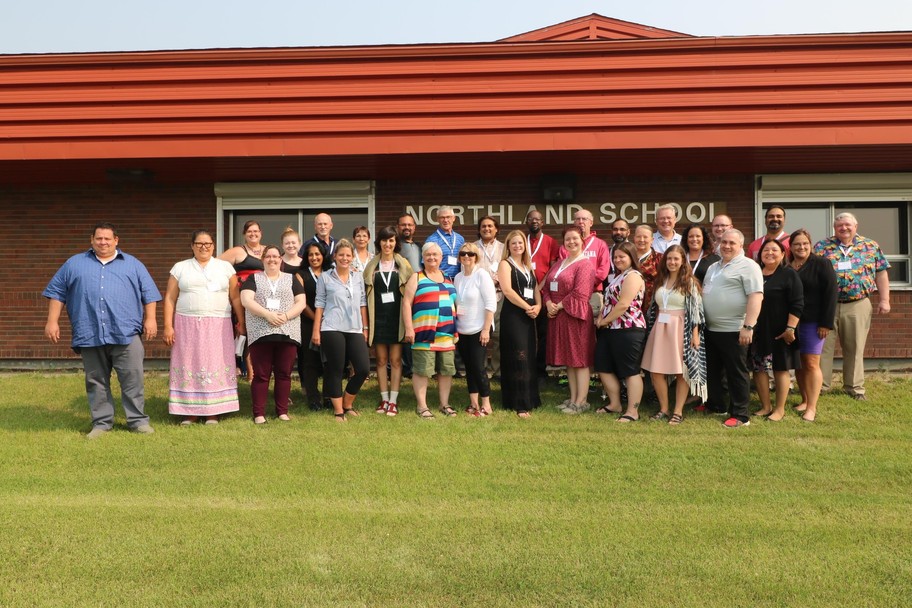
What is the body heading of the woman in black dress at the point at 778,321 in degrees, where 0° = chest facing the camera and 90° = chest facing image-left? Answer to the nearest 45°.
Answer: approximately 45°

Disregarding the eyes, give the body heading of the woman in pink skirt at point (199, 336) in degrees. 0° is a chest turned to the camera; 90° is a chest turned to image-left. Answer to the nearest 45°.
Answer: approximately 0°

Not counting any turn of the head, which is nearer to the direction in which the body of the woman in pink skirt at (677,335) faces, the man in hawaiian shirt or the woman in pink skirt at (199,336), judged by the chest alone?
the woman in pink skirt

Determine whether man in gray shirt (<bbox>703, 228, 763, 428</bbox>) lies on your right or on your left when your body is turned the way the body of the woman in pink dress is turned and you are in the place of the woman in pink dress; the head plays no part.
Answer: on your left

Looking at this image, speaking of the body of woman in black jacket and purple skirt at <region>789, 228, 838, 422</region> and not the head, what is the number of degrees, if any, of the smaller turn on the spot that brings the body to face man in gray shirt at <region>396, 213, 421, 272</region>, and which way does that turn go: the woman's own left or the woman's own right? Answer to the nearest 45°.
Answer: approximately 45° to the woman's own right

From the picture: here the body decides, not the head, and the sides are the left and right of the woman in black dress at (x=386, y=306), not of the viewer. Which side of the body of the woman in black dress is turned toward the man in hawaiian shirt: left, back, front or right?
left

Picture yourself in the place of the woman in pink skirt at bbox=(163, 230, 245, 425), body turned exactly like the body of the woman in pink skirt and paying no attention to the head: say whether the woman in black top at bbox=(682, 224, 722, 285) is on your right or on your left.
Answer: on your left

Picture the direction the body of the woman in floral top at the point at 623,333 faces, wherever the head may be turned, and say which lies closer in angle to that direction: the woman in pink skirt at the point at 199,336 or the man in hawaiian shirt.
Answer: the woman in pink skirt

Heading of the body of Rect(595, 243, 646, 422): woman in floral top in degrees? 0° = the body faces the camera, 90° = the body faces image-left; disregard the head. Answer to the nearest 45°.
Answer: approximately 45°

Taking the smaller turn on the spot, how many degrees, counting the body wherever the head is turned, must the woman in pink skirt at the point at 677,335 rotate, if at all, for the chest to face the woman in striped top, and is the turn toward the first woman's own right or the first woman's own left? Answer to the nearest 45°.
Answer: approximately 45° to the first woman's own right

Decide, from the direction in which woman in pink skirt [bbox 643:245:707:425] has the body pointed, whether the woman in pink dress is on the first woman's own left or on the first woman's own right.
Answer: on the first woman's own right

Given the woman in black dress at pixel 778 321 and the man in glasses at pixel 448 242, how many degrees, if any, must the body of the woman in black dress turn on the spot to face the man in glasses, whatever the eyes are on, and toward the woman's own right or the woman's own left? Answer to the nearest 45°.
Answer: approximately 45° to the woman's own right

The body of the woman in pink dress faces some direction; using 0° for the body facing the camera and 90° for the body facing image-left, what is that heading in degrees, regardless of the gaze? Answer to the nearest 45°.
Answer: approximately 45°

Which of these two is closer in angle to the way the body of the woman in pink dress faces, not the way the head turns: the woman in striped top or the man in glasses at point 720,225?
the woman in striped top
